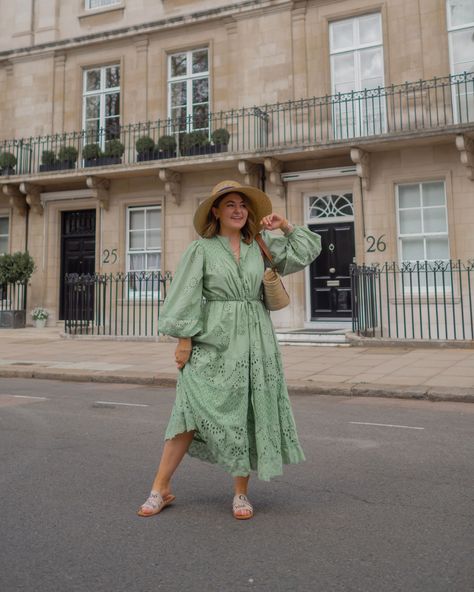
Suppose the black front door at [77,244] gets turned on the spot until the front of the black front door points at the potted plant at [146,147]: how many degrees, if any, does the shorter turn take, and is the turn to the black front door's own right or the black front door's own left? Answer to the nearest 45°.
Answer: approximately 45° to the black front door's own left

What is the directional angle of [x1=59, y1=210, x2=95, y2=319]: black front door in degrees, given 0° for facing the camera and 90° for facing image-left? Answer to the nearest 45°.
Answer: approximately 0°

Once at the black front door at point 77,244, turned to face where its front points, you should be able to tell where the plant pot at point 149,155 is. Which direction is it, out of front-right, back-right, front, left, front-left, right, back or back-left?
front-left

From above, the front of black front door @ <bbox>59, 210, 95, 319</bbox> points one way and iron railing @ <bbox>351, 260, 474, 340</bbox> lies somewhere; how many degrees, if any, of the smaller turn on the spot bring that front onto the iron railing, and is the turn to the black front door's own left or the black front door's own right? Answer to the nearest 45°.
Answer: approximately 45° to the black front door's own left
